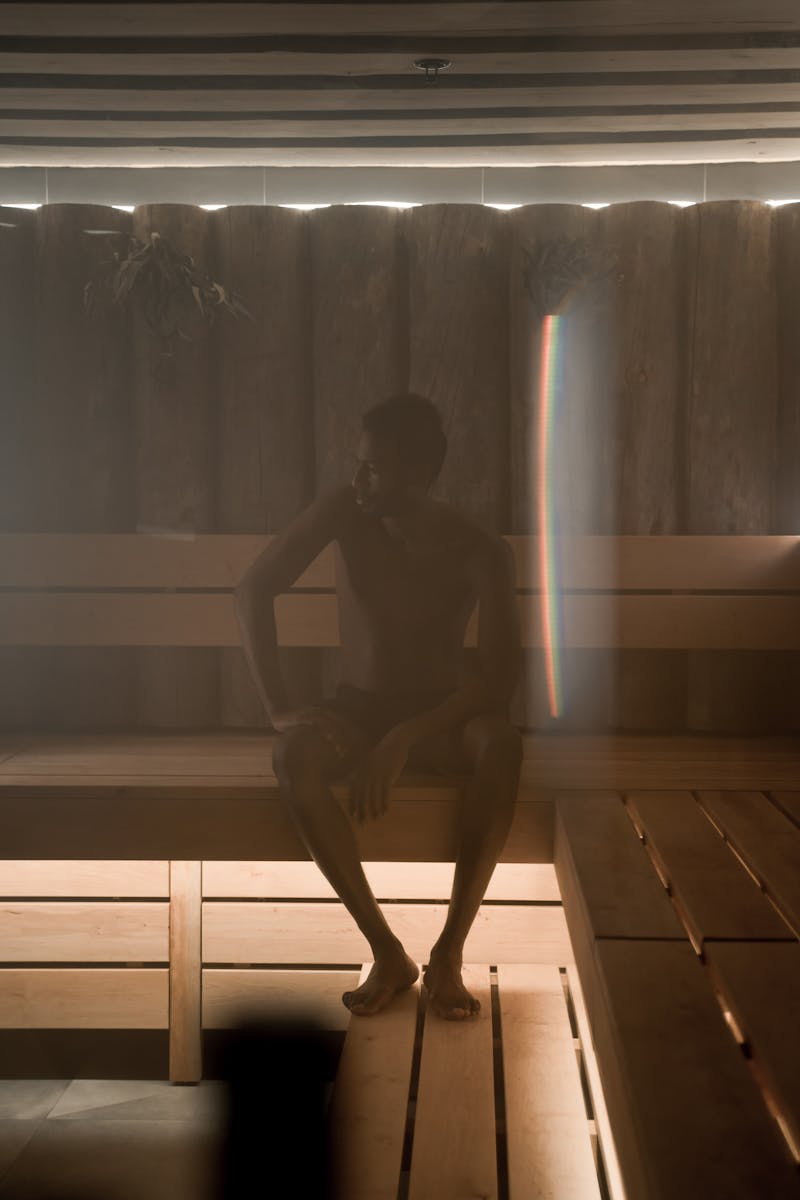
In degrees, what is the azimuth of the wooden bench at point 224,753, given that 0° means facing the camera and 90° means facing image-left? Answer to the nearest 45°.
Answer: approximately 0°

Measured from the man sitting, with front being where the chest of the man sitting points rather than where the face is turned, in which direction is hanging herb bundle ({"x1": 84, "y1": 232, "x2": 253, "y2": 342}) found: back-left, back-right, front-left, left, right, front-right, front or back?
back-right

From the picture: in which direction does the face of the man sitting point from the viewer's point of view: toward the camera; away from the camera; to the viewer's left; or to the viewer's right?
to the viewer's left
